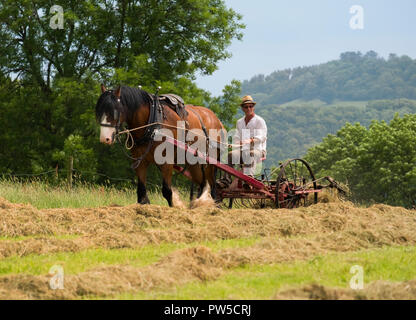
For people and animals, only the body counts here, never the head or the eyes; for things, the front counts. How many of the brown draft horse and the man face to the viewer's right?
0

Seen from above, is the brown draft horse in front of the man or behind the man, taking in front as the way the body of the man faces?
in front

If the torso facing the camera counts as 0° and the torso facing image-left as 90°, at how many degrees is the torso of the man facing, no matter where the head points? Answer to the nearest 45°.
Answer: approximately 45°

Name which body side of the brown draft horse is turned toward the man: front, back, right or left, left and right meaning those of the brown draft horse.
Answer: back

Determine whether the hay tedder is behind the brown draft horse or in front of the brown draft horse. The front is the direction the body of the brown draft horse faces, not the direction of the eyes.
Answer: behind

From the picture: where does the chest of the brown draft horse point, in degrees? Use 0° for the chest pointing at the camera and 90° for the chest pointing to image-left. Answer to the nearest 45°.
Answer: approximately 45°

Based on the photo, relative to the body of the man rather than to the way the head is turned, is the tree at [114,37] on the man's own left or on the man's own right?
on the man's own right
